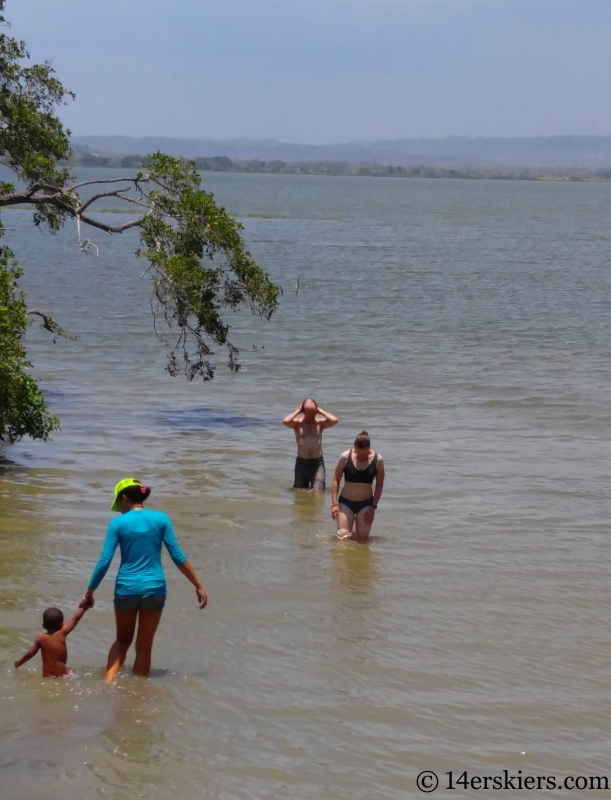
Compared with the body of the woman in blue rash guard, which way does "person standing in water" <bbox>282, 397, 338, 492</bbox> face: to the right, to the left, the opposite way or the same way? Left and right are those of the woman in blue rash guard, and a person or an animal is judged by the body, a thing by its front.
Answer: the opposite way

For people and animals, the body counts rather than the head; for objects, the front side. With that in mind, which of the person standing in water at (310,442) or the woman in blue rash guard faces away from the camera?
the woman in blue rash guard

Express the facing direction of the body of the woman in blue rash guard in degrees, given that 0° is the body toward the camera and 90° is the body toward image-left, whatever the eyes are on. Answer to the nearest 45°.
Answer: approximately 180°

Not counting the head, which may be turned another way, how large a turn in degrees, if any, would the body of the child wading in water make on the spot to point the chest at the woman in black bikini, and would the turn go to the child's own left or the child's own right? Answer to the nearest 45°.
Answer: approximately 45° to the child's own right

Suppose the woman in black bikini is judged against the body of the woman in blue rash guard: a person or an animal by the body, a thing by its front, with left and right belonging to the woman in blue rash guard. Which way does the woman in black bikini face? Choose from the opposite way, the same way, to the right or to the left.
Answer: the opposite way

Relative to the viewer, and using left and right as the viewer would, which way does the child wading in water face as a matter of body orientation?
facing away from the viewer

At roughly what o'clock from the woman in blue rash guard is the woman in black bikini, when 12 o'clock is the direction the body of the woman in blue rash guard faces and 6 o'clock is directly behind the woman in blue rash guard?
The woman in black bikini is roughly at 1 o'clock from the woman in blue rash guard.
